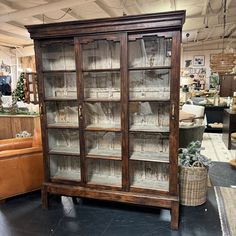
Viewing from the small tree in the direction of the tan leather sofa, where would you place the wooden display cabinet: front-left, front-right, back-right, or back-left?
front-left

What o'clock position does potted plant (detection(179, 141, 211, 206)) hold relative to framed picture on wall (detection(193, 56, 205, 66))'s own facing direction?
The potted plant is roughly at 12 o'clock from the framed picture on wall.

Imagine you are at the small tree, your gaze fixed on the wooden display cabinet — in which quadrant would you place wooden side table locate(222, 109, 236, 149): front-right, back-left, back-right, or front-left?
front-left

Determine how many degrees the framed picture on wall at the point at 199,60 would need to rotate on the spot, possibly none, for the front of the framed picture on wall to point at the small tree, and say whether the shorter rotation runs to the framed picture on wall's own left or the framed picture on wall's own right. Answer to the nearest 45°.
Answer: approximately 45° to the framed picture on wall's own right

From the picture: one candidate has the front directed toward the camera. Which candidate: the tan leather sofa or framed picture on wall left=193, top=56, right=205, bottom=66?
the framed picture on wall

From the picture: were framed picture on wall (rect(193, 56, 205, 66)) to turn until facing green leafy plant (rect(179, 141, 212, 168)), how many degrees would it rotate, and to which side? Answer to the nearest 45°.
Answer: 0° — it already faces it

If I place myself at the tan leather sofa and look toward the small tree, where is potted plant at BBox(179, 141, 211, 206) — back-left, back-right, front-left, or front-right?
back-right

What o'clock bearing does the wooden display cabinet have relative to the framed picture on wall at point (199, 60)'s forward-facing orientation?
The wooden display cabinet is roughly at 12 o'clock from the framed picture on wall.

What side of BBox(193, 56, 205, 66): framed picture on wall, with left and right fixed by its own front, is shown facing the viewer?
front
